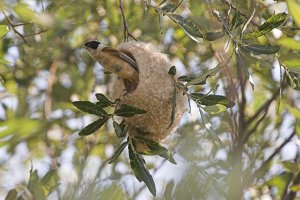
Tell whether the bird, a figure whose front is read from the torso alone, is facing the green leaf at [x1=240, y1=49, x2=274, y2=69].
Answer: no

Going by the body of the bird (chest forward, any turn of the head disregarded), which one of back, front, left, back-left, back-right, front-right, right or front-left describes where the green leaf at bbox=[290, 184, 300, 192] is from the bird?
back

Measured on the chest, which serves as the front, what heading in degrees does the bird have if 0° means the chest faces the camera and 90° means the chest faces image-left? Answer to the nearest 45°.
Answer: approximately 90°

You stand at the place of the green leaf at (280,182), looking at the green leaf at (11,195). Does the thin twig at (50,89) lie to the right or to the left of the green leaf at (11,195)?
right

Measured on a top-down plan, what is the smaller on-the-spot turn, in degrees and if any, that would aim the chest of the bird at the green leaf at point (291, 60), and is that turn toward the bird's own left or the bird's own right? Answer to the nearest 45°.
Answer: approximately 180°

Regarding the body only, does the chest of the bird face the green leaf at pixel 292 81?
no

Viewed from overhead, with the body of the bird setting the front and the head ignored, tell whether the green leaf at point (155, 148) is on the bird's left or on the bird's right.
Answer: on the bird's left

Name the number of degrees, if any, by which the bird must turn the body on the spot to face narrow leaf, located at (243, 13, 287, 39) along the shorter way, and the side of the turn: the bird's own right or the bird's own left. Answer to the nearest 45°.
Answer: approximately 180°

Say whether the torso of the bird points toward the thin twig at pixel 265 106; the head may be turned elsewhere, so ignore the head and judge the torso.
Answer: no
